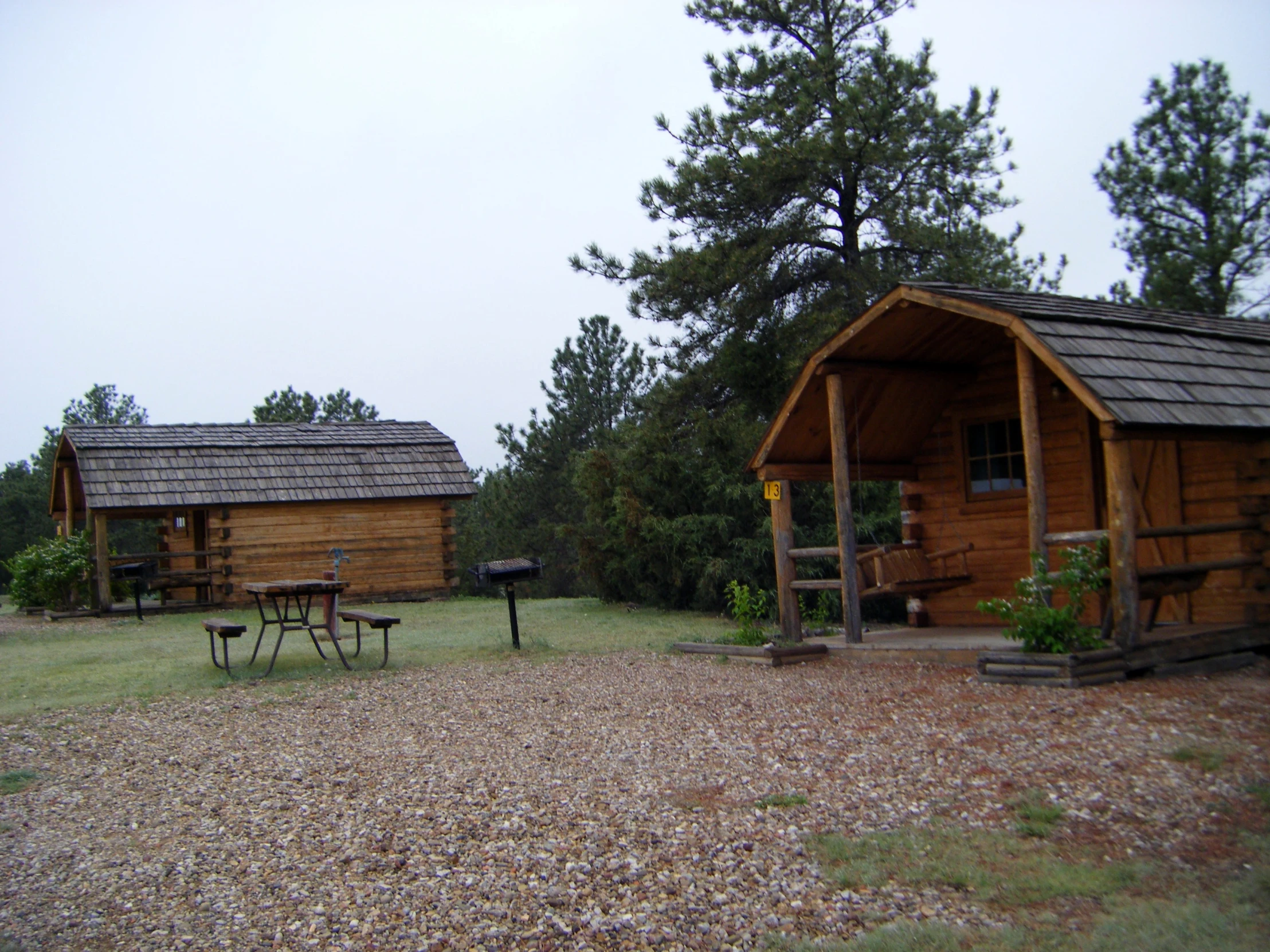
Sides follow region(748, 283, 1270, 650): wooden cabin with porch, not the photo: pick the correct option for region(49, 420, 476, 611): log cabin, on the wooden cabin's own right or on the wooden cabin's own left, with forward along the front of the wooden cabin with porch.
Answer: on the wooden cabin's own right

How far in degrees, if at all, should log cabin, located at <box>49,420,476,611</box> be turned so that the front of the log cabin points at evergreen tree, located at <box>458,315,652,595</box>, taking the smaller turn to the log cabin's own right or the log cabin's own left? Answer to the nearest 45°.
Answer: approximately 135° to the log cabin's own right

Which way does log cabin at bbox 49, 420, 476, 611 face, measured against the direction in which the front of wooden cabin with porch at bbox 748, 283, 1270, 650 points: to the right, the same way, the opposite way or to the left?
the same way

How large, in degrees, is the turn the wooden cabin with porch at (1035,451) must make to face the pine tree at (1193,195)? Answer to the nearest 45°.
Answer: approximately 135° to its right

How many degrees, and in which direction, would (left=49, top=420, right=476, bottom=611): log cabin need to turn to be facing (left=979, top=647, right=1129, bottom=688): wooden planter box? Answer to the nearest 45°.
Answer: approximately 90° to its left

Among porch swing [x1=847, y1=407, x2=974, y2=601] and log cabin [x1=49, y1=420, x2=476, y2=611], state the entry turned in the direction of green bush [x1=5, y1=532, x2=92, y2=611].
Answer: the log cabin

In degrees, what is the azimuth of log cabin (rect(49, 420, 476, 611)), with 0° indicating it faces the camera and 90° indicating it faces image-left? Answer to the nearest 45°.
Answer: approximately 90°

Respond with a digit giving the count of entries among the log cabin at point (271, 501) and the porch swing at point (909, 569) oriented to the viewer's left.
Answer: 1

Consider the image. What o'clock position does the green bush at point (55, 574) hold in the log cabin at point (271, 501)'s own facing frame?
The green bush is roughly at 12 o'clock from the log cabin.

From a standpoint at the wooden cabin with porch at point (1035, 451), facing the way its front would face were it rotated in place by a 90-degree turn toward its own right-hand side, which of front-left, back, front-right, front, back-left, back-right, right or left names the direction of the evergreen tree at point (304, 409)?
front

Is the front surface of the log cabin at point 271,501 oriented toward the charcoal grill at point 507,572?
no

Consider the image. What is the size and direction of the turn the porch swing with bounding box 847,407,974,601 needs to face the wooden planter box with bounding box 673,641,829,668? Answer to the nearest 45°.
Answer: approximately 90° to its right

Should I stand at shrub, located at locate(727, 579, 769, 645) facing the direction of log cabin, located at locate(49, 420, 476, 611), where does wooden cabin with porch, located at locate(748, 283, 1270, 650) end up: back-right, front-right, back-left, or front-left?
back-right

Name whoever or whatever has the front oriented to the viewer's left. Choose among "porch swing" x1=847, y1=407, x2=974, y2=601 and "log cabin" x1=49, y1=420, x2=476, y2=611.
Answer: the log cabin
